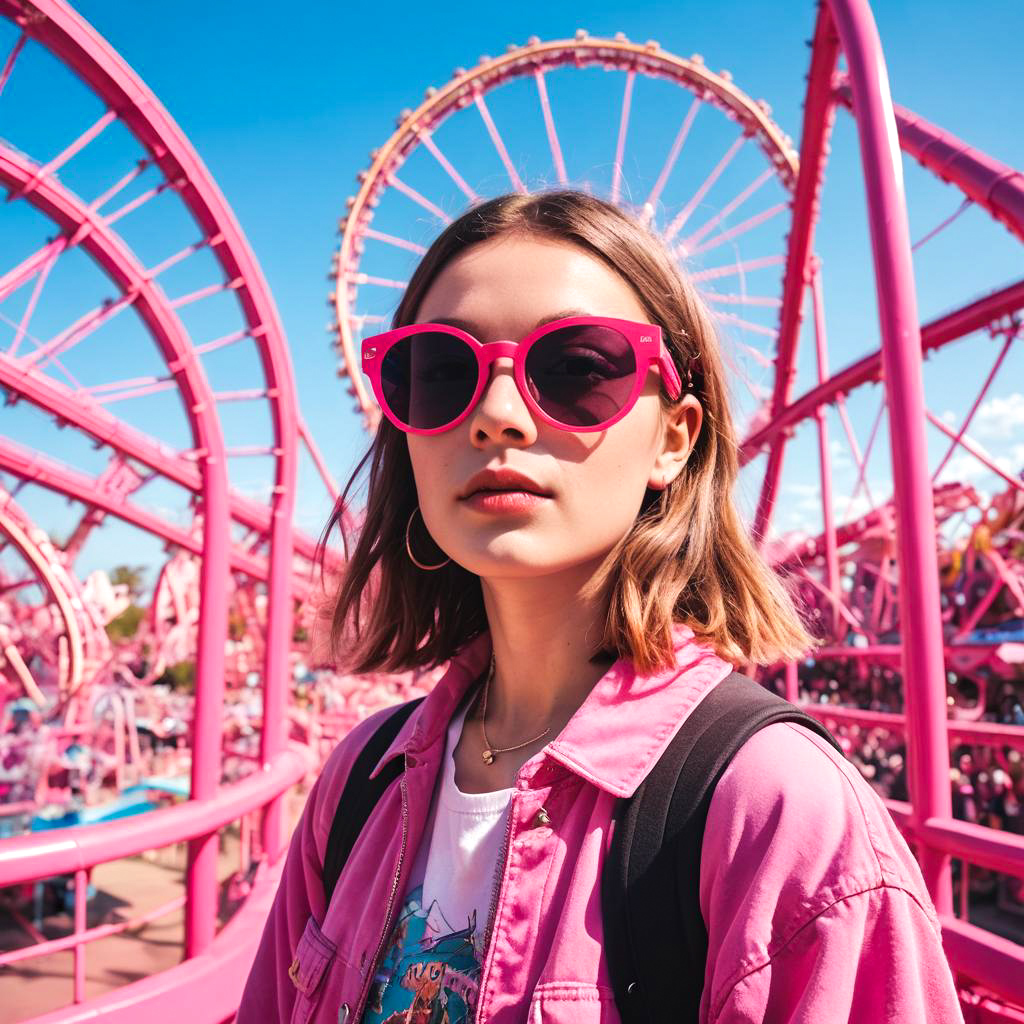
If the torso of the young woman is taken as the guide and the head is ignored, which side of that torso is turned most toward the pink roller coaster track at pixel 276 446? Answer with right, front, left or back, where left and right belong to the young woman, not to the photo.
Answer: right

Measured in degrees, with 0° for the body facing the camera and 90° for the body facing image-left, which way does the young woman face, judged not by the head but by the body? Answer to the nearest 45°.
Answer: approximately 45°
